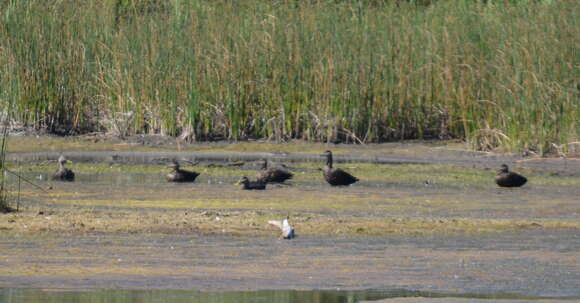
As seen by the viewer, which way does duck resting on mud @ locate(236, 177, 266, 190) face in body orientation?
to the viewer's left

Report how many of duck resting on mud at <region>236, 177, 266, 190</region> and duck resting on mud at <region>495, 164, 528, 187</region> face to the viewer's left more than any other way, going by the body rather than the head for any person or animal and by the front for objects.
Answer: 2

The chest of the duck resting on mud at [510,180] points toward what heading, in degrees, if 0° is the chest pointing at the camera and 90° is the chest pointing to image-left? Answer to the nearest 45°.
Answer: approximately 90°

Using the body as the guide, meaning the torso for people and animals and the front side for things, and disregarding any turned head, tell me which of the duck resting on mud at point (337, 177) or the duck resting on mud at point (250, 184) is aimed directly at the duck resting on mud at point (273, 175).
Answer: the duck resting on mud at point (337, 177)

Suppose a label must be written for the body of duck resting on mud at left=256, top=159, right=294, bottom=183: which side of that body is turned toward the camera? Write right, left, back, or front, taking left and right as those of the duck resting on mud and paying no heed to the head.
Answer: left

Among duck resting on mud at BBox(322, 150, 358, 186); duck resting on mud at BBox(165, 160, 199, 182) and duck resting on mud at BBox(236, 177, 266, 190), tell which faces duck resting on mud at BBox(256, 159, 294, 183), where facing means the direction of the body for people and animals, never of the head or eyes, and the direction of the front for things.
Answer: duck resting on mud at BBox(322, 150, 358, 186)

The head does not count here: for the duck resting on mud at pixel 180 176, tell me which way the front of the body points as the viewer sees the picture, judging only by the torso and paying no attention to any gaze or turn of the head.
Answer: to the viewer's left

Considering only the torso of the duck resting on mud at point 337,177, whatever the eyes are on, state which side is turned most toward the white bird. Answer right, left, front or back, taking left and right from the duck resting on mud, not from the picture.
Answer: left

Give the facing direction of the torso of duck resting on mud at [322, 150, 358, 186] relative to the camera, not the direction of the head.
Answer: to the viewer's left
